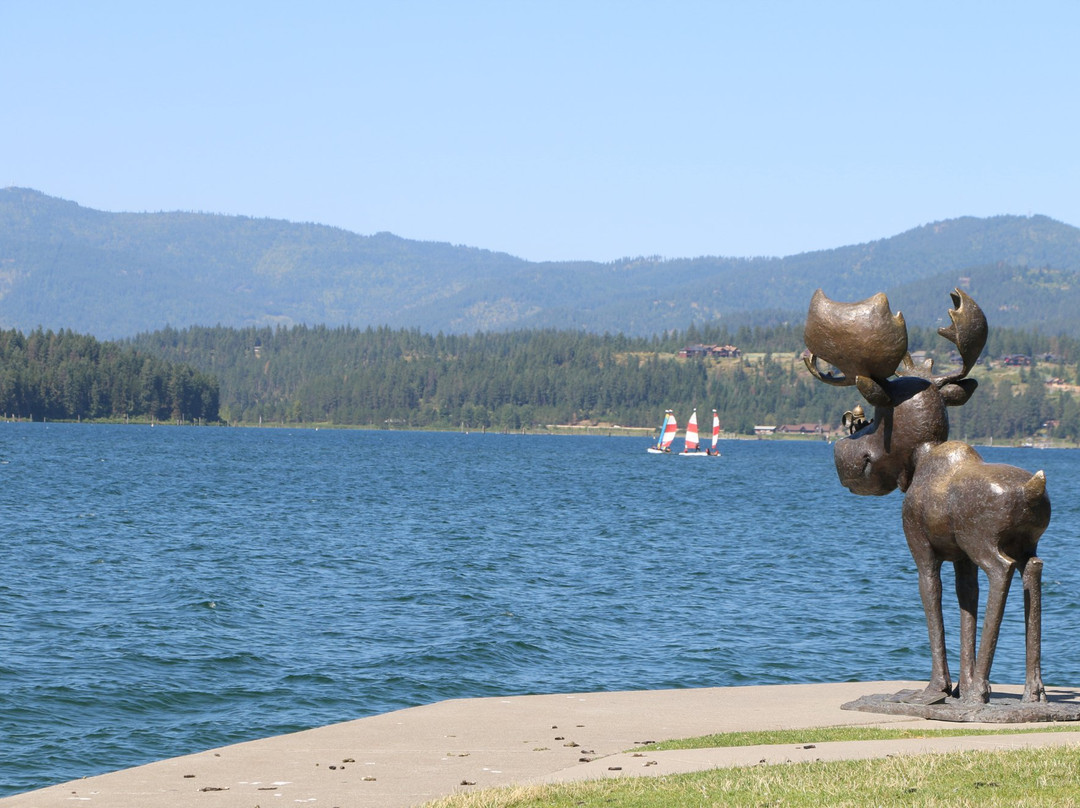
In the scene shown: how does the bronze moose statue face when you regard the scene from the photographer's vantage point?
facing away from the viewer and to the left of the viewer
